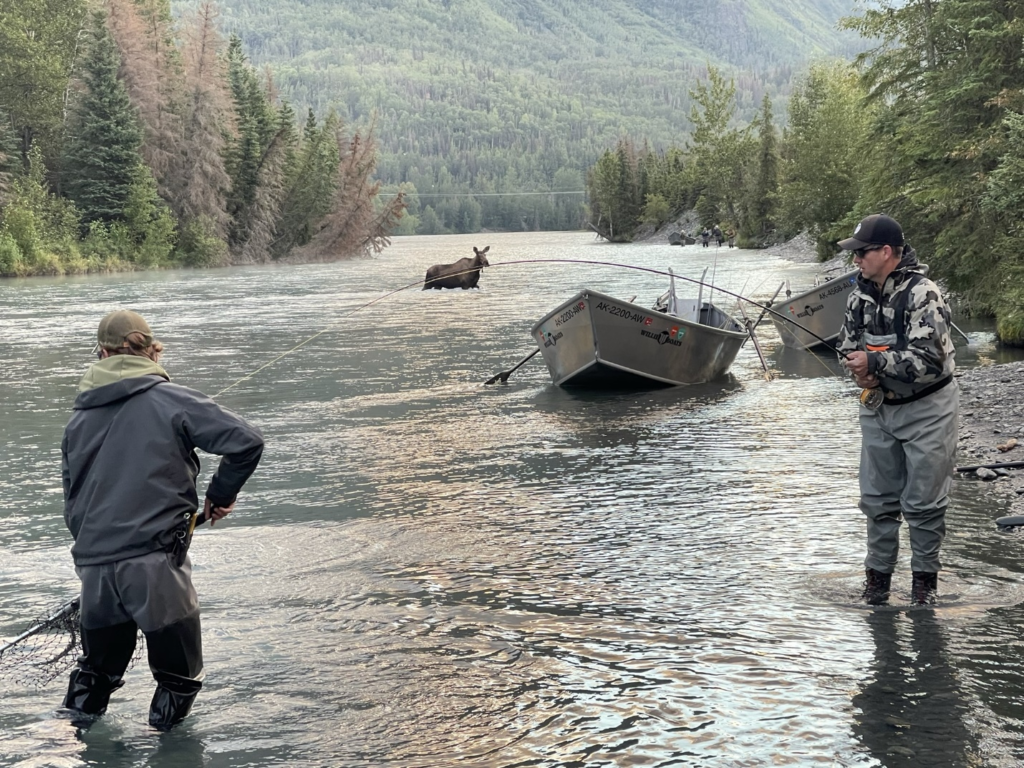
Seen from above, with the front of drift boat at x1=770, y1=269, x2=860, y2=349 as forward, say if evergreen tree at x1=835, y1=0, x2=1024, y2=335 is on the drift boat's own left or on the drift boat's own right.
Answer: on the drift boat's own left

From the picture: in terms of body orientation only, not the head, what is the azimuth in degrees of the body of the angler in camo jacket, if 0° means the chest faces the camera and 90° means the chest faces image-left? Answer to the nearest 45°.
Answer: approximately 45°

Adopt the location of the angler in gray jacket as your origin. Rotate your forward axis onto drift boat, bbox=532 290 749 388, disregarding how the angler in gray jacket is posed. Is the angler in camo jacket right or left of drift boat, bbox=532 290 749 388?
right

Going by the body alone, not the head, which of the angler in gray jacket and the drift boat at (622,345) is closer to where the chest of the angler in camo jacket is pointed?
the angler in gray jacket

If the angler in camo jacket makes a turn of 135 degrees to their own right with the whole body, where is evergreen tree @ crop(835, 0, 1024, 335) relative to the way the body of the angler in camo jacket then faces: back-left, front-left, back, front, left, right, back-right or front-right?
front
